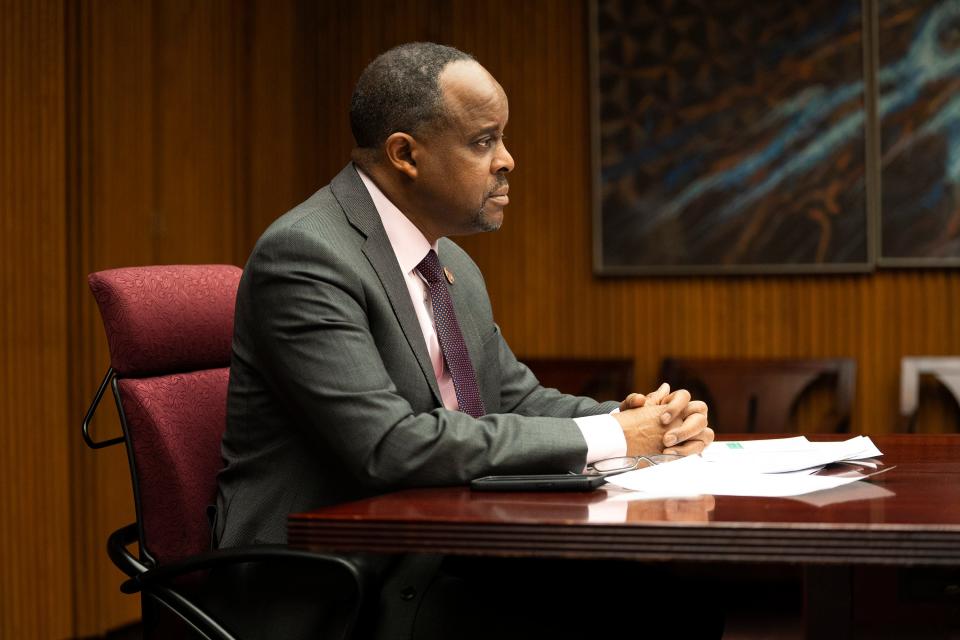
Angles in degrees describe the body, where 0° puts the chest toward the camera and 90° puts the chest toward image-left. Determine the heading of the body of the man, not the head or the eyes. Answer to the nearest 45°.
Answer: approximately 270°

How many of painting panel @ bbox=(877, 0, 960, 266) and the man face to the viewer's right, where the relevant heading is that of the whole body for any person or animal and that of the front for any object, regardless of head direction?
1

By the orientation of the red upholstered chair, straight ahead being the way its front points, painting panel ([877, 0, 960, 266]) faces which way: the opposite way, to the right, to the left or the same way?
to the right

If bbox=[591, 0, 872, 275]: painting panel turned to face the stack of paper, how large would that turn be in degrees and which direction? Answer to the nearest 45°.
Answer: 0° — it already faces it

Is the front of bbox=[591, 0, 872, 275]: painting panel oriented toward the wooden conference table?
yes

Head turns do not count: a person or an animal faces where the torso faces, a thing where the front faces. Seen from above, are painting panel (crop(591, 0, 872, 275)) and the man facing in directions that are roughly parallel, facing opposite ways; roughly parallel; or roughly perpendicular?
roughly perpendicular

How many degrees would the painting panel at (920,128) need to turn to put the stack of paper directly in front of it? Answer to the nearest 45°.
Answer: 0° — it already faces it

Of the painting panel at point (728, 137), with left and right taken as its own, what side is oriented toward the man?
front

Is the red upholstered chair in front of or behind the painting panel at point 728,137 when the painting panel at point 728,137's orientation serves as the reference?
in front

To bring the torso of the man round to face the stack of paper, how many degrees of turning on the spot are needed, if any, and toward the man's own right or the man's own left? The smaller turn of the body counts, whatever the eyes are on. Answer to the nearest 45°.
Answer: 0° — they already face it

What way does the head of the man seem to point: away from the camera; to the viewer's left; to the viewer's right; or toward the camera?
to the viewer's right

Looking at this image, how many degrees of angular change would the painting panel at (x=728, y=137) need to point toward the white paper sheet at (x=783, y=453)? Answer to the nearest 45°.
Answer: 0° — it already faces it

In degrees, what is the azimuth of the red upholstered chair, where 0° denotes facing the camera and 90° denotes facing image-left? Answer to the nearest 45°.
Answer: approximately 315°

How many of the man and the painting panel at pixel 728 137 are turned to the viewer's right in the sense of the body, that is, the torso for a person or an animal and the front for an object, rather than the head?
1
